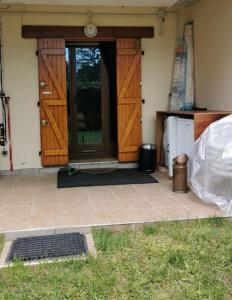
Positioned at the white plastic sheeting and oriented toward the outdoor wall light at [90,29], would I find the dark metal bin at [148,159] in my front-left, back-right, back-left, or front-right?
front-right

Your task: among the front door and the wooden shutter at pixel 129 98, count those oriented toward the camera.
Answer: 2

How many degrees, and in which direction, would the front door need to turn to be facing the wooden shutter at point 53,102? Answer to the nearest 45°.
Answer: approximately 45° to its right

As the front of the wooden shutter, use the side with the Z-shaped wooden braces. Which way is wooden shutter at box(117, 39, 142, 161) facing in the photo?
toward the camera

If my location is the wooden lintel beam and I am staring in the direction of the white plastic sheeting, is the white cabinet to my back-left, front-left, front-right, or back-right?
front-left

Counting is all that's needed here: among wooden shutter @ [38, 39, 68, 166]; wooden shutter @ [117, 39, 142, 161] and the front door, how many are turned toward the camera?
3

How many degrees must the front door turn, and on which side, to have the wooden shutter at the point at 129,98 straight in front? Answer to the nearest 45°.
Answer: approximately 45° to its left

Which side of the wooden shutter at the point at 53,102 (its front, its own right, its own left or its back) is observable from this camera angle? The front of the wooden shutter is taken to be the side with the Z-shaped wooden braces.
front
